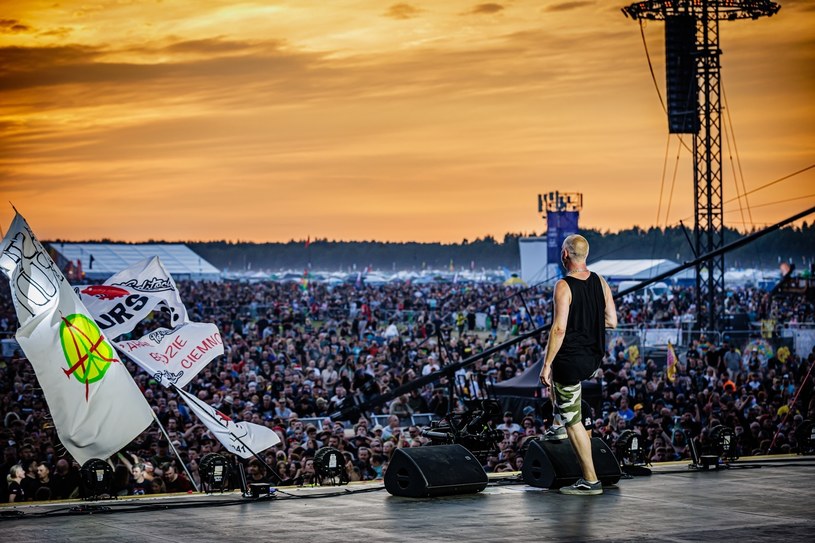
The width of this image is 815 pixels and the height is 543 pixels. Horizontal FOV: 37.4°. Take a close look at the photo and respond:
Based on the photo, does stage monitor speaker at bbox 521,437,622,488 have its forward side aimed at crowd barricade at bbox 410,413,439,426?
no

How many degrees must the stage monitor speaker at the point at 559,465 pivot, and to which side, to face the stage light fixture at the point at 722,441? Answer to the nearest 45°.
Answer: approximately 90° to its left

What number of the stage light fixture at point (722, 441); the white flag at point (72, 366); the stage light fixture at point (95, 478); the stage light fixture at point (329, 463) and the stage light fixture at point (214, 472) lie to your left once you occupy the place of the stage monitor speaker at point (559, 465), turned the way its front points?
1

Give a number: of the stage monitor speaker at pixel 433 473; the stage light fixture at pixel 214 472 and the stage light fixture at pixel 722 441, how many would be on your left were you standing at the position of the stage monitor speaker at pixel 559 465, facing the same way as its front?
1

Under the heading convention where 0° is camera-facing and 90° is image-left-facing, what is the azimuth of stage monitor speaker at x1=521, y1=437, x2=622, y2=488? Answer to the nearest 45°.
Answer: approximately 315°

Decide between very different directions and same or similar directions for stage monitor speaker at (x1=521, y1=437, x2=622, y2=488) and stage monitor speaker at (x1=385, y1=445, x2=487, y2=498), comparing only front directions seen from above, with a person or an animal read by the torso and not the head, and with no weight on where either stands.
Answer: same or similar directions

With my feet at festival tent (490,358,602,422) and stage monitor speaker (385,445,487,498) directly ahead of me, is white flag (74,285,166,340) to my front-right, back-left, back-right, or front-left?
front-right

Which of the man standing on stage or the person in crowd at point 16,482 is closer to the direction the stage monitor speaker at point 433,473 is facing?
the man standing on stage

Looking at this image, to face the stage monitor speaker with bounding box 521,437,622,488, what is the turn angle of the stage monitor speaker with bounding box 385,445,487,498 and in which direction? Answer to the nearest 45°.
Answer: approximately 45° to its left

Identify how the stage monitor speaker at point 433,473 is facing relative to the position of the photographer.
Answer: facing the viewer and to the right of the viewer

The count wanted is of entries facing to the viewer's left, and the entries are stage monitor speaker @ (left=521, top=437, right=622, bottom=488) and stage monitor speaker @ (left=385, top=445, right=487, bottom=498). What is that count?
0

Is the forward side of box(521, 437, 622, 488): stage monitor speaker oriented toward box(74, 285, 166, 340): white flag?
no

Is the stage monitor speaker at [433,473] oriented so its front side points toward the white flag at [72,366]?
no

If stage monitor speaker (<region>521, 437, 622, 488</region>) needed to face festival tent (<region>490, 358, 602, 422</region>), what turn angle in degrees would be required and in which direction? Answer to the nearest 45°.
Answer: approximately 135° to its left

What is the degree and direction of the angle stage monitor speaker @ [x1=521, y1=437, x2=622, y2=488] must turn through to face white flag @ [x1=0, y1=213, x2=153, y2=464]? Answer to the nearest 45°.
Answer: approximately 135° to its right
